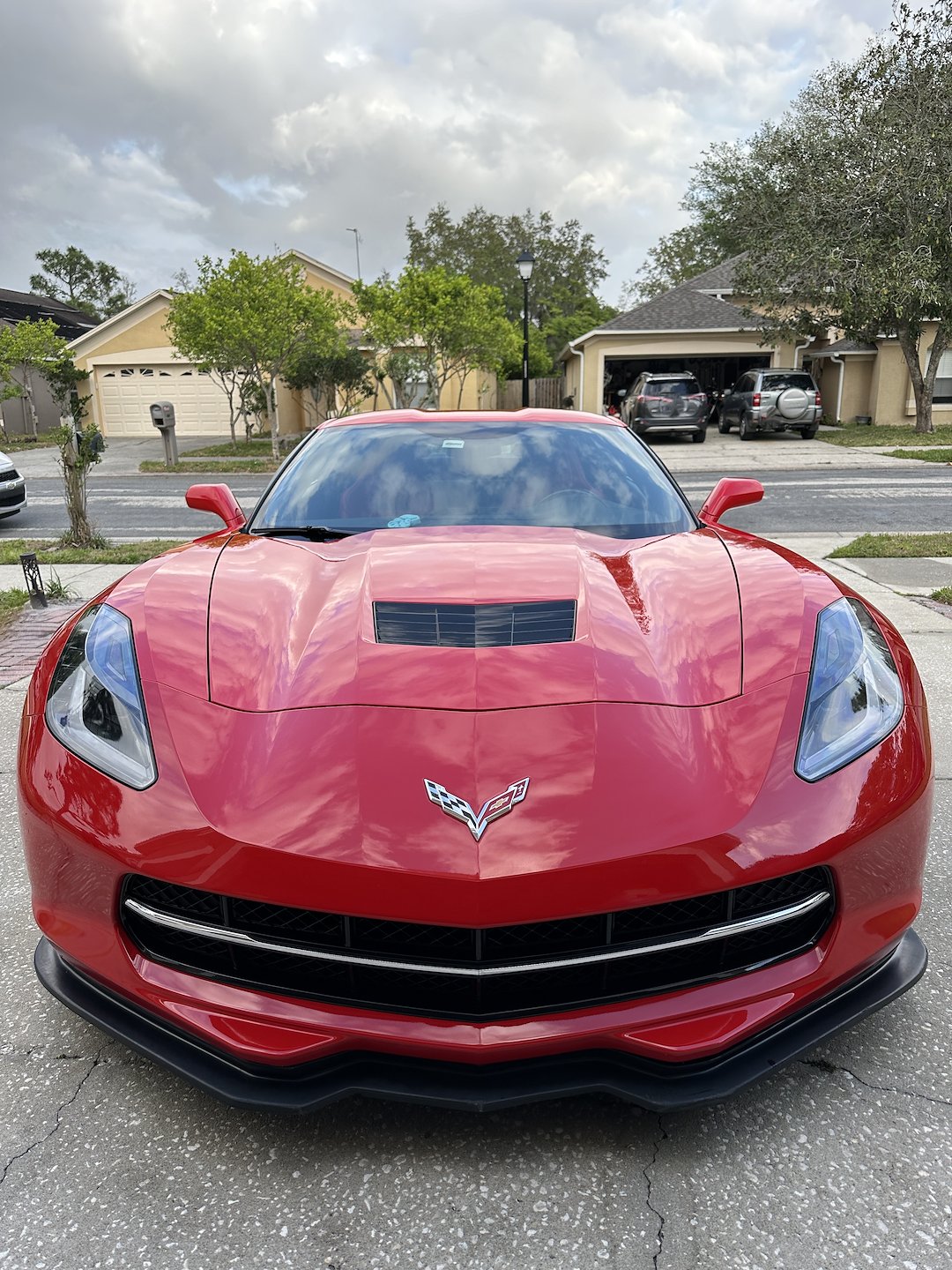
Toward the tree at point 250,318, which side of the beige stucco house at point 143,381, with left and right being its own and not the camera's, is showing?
front

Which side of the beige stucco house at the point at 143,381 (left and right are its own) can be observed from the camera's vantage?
front

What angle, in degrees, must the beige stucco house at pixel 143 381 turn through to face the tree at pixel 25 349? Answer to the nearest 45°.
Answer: approximately 45° to its right

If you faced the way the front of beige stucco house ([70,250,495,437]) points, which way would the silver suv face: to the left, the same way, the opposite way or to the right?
the opposite way

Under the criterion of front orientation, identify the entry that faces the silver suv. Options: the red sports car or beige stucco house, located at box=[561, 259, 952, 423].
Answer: the beige stucco house

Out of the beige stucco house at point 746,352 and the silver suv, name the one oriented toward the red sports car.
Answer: the beige stucco house

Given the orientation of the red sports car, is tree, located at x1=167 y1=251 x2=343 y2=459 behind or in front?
behind

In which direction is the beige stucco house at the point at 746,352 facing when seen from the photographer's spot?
facing the viewer

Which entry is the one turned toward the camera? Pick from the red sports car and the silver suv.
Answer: the red sports car

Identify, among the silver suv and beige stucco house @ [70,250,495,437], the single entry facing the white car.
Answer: the beige stucco house

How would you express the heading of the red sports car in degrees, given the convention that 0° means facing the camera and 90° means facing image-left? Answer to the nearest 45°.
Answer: approximately 0°

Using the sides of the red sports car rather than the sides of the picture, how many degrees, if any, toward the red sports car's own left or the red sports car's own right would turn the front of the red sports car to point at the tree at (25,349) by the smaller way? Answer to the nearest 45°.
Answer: approximately 135° to the red sports car's own right

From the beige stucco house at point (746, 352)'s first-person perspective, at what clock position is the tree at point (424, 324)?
The tree is roughly at 2 o'clock from the beige stucco house.

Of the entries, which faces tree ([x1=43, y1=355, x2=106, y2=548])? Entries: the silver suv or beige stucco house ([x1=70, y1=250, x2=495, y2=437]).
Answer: the beige stucco house

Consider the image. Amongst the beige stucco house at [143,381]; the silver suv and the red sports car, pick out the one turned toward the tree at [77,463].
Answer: the beige stucco house

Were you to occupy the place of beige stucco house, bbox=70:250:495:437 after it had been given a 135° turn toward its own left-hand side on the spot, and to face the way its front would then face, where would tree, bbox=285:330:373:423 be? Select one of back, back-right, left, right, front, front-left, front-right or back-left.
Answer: right

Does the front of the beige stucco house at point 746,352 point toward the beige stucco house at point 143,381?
no

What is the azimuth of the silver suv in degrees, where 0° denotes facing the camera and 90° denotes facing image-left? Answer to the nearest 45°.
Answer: approximately 135°
